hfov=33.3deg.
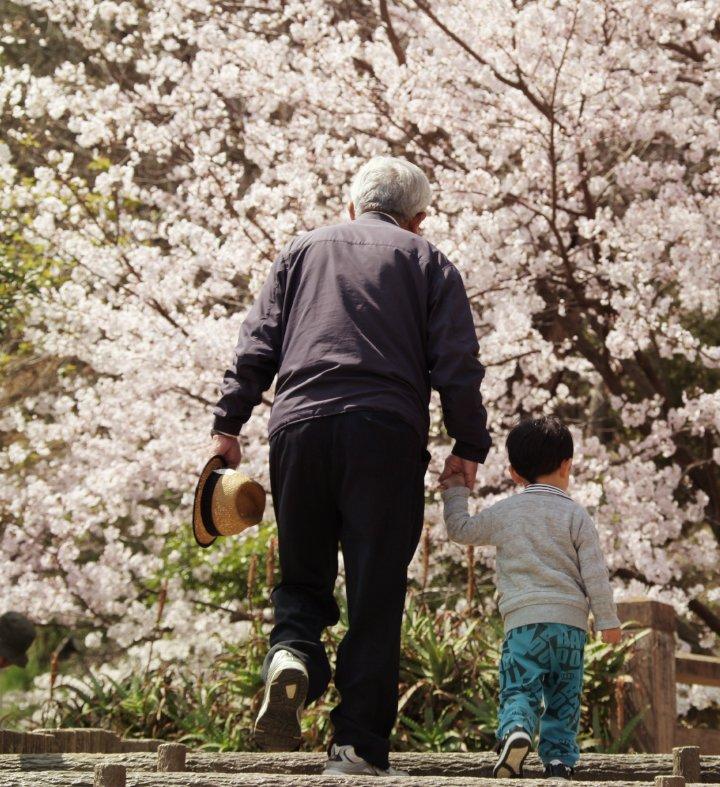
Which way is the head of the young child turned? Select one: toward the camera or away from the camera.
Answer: away from the camera

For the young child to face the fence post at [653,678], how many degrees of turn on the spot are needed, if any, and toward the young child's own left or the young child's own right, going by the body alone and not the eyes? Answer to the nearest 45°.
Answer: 0° — they already face it

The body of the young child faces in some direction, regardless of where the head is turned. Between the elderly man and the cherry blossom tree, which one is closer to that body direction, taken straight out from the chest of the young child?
the cherry blossom tree

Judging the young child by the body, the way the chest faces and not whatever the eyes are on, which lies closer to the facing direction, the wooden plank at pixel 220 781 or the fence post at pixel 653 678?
the fence post

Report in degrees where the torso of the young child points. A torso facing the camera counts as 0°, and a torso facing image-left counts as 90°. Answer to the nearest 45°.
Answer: approximately 180°

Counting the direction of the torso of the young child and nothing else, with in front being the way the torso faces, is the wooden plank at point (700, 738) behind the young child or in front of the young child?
in front

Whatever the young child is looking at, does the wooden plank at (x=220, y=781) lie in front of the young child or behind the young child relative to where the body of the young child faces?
behind

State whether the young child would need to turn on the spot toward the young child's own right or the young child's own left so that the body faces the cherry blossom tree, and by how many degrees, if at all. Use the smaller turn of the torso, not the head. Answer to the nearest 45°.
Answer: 0° — they already face it

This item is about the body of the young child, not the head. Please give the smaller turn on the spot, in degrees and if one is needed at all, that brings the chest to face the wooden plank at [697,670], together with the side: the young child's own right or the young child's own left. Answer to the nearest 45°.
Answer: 0° — they already face it
